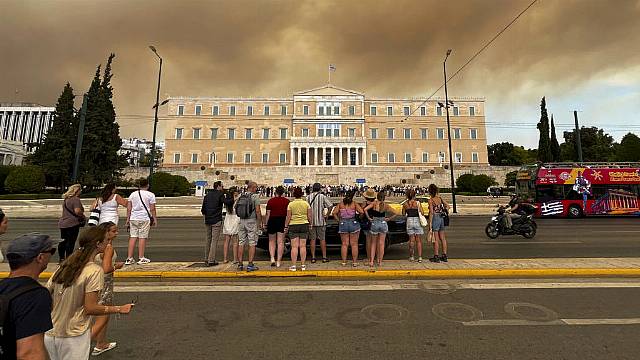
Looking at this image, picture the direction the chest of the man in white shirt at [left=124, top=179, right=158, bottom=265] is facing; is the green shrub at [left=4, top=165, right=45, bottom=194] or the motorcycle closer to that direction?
the green shrub

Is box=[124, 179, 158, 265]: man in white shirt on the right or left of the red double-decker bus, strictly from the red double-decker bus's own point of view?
on its left

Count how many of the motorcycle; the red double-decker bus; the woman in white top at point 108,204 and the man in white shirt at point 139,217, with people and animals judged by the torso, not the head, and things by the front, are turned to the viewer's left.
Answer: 2

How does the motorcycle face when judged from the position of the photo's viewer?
facing to the left of the viewer

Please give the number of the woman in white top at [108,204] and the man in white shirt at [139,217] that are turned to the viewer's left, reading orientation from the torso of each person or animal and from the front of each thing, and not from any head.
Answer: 0

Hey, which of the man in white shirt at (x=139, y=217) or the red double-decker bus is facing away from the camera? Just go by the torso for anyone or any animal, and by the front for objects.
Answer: the man in white shirt

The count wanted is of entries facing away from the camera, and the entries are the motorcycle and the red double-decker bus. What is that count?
0

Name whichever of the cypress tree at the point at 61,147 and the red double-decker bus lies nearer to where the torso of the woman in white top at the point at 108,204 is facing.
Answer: the cypress tree

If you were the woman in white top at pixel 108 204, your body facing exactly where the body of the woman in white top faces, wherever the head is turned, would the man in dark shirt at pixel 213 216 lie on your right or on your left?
on your right

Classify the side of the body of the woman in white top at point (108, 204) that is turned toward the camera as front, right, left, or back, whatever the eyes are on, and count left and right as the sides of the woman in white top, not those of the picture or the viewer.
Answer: back

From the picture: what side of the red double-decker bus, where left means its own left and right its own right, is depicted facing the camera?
left

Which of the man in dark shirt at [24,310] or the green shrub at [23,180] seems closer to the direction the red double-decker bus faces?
the green shrub

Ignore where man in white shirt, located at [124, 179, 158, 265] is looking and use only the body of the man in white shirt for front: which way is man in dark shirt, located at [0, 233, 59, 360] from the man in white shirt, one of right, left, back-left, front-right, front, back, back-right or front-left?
back

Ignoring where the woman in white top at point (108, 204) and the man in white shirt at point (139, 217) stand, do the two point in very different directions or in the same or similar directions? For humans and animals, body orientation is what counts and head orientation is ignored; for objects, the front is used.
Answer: same or similar directions
